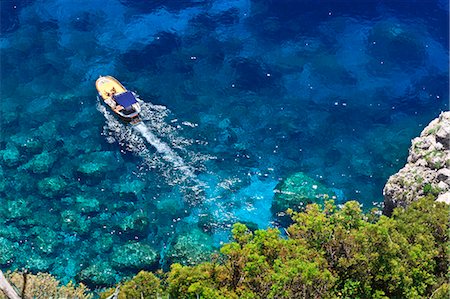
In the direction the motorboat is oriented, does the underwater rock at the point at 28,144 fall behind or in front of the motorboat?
in front

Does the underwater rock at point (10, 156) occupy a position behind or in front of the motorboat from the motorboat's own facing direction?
in front

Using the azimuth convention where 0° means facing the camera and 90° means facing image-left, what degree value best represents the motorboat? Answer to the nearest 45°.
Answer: approximately 135°

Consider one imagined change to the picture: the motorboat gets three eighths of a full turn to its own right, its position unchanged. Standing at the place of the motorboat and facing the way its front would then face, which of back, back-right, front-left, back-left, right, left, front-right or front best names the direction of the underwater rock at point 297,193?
front
